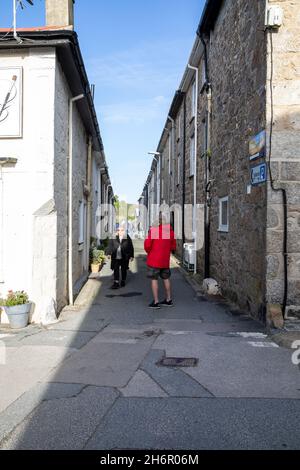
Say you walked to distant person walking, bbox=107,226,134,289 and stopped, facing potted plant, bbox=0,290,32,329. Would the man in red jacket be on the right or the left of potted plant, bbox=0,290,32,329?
left

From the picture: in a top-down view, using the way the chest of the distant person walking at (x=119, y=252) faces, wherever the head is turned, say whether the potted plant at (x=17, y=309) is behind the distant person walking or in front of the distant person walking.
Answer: in front

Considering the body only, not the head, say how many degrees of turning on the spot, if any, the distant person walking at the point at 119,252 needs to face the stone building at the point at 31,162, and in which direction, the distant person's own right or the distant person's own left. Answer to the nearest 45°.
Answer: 0° — they already face it

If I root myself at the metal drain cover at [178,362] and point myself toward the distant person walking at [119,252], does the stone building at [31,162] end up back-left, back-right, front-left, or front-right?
front-left

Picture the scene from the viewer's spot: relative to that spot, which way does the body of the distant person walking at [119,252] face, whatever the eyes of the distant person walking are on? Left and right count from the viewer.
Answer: facing the viewer

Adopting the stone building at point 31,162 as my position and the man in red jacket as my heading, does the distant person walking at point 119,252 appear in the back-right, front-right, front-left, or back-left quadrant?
front-left

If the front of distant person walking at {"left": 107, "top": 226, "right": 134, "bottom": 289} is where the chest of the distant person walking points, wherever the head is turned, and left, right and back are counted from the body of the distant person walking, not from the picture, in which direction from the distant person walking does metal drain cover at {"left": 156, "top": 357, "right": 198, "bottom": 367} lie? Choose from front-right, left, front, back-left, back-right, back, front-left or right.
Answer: front

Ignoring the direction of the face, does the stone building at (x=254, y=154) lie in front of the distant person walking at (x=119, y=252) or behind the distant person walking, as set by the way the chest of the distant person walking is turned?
in front

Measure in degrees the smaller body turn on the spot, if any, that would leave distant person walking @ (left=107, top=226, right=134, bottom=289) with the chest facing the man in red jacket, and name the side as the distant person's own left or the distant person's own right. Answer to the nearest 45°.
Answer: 0° — they already face them

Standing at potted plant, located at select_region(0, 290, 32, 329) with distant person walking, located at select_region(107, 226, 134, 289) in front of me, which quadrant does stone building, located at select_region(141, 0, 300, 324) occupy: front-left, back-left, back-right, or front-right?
front-right

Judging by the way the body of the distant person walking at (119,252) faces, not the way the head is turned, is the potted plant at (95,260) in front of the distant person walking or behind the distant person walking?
behind
